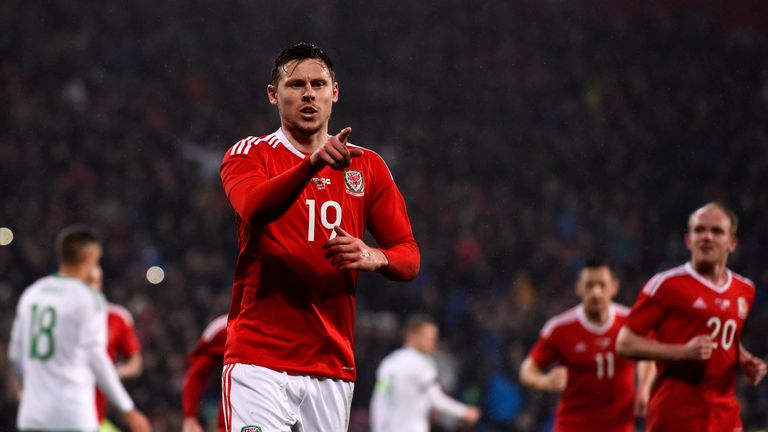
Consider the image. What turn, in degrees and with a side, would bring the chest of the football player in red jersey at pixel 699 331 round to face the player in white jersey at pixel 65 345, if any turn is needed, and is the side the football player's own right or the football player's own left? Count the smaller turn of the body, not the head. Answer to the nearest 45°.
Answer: approximately 135° to the football player's own right

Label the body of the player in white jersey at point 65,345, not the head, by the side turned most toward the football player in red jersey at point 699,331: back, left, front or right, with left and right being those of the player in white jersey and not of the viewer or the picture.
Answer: right

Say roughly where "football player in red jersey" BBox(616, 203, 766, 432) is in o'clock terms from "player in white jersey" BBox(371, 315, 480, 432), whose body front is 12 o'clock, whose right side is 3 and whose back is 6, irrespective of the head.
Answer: The football player in red jersey is roughly at 4 o'clock from the player in white jersey.

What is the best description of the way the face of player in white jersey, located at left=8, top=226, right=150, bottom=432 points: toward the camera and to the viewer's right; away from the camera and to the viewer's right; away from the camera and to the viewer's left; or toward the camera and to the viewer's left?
away from the camera and to the viewer's right

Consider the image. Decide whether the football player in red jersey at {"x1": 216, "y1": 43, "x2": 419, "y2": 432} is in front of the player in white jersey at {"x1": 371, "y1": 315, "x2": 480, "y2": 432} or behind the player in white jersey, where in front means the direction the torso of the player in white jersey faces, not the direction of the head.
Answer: behind

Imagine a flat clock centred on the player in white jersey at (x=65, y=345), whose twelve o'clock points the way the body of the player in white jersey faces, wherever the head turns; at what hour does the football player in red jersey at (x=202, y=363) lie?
The football player in red jersey is roughly at 3 o'clock from the player in white jersey.

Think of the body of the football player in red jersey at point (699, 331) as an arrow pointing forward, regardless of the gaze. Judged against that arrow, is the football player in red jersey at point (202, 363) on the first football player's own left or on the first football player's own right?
on the first football player's own right

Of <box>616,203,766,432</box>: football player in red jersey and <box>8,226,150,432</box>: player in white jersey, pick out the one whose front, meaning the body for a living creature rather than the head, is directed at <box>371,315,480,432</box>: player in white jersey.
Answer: <box>8,226,150,432</box>: player in white jersey
